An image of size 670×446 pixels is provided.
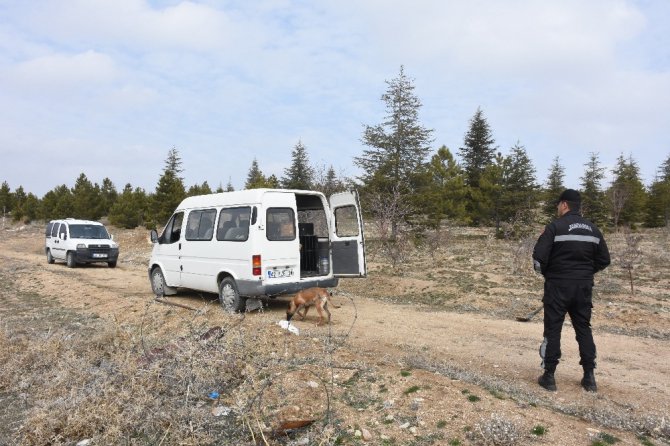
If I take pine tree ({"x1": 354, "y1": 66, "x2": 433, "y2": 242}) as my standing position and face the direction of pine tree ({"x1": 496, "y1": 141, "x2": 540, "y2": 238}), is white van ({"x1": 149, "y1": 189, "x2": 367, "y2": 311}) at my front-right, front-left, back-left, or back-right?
back-right

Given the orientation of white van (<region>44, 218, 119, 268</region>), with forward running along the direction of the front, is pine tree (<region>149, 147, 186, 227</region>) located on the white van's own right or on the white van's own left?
on the white van's own left

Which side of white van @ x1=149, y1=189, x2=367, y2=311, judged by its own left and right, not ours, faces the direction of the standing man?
back

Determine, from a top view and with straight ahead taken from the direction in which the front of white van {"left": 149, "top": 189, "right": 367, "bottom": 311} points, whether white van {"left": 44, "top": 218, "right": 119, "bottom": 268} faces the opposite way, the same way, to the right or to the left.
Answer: the opposite way

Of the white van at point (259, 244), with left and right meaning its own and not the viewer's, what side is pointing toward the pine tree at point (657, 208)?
right

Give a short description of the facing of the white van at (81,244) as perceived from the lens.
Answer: facing the viewer and to the right of the viewer

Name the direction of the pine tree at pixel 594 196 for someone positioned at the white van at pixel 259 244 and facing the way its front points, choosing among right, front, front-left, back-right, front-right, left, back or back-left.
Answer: right

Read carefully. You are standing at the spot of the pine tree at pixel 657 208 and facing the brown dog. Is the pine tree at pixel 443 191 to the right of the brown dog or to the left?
right

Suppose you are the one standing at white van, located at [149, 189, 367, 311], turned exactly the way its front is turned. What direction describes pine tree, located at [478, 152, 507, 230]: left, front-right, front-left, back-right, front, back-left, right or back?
right

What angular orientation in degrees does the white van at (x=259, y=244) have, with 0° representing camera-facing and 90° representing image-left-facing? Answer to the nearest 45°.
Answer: approximately 135°

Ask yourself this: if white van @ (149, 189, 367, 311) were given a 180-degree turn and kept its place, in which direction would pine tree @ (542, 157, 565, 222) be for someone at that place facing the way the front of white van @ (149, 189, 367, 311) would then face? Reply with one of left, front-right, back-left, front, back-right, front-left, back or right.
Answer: left

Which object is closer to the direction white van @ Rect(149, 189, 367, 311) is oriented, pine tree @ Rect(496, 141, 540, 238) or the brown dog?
the pine tree

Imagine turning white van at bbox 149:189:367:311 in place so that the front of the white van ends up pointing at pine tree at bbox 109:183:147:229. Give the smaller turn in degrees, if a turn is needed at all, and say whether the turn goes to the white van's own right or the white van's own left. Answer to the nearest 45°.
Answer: approximately 45° to the white van's own right
